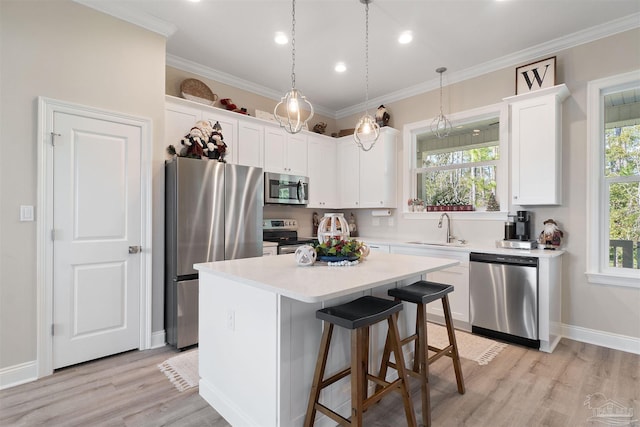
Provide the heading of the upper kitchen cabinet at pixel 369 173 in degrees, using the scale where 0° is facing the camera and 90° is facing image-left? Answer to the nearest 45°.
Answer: approximately 45°

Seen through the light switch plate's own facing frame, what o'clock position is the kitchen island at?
The kitchen island is roughly at 11 o'clock from the light switch plate.

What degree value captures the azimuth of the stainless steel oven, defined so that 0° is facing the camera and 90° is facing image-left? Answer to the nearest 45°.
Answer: approximately 315°

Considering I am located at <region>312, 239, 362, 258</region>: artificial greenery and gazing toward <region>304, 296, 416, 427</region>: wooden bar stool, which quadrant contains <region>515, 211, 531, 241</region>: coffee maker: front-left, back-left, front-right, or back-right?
back-left

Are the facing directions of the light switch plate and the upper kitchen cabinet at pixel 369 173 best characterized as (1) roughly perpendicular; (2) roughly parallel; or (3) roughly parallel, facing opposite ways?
roughly perpendicular

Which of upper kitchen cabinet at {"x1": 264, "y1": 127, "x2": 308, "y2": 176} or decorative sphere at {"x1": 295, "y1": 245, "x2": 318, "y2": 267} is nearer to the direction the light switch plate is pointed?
the decorative sphere

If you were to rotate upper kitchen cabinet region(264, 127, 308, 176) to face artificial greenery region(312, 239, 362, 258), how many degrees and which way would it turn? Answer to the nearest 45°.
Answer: approximately 45° to its right

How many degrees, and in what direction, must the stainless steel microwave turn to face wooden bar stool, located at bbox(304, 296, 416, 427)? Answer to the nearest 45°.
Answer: approximately 45° to its right

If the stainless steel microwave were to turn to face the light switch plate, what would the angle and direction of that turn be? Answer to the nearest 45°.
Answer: approximately 90° to its right

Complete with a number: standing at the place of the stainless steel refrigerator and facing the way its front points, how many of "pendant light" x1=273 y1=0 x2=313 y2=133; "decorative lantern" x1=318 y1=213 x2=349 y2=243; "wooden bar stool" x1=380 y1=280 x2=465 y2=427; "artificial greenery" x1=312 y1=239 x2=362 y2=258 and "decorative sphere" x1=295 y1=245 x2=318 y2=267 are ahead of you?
5
